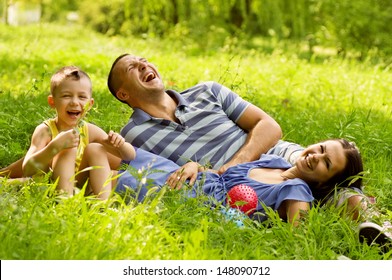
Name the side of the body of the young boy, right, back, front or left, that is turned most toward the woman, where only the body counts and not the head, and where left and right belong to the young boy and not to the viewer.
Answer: left

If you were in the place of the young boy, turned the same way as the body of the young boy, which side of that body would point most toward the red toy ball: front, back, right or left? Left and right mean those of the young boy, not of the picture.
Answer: left

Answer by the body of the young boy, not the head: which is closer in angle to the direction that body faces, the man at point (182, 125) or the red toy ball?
the red toy ball

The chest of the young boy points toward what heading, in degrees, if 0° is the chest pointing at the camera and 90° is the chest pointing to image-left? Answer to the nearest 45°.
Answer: approximately 0°

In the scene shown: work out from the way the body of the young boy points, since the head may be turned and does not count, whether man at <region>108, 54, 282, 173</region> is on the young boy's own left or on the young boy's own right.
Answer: on the young boy's own left
